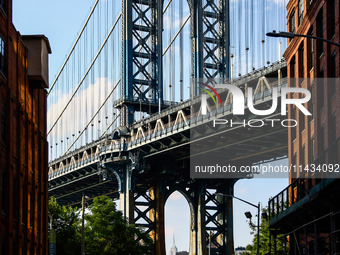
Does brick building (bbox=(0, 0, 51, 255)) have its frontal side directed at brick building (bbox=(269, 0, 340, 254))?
yes

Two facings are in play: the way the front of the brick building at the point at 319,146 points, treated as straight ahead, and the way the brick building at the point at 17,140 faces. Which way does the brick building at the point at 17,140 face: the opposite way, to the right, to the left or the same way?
the opposite way

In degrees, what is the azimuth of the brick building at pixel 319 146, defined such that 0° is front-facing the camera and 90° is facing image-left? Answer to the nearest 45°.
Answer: approximately 90°

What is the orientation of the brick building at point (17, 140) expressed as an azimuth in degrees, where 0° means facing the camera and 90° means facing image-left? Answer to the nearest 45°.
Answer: approximately 270°

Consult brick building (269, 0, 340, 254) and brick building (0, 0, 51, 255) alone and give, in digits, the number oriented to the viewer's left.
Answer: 1

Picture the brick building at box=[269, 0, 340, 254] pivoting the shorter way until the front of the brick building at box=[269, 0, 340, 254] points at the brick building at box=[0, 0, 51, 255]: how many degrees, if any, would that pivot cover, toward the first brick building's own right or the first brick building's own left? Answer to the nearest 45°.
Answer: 0° — it already faces it
